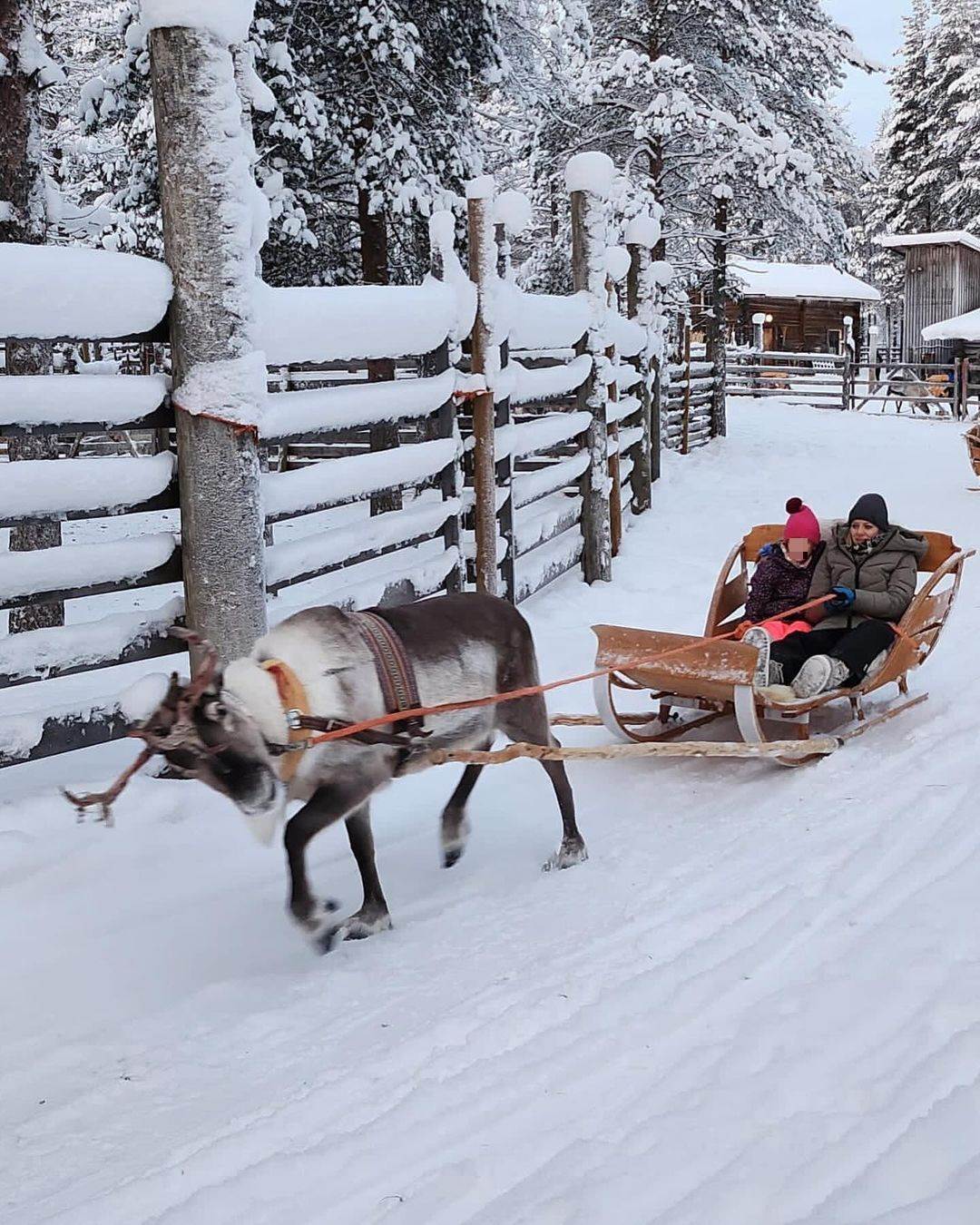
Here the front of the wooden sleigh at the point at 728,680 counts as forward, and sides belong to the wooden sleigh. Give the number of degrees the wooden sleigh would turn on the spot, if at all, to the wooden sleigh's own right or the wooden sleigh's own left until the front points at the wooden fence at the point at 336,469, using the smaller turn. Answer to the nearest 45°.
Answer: approximately 45° to the wooden sleigh's own right

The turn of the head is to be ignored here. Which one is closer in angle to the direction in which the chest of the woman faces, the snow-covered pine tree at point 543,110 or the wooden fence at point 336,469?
the wooden fence

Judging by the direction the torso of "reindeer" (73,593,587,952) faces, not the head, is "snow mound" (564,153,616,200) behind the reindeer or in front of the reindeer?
behind

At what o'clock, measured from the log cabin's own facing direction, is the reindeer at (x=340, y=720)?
The reindeer is roughly at 12 o'clock from the log cabin.

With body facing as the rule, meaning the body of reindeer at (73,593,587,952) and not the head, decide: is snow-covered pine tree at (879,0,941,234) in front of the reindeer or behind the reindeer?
behind

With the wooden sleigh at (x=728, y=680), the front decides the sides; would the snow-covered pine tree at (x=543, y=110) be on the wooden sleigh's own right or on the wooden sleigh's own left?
on the wooden sleigh's own right

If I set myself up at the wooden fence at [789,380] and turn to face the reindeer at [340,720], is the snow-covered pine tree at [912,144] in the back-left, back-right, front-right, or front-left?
back-left

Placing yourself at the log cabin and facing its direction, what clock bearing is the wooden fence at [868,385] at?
The wooden fence is roughly at 12 o'clock from the log cabin.

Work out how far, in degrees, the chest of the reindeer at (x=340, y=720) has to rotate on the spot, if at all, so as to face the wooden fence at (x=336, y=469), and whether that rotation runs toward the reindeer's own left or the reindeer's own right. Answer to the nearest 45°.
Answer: approximately 135° to the reindeer's own right

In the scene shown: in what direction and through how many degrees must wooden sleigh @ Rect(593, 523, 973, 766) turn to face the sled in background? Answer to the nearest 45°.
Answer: approximately 135° to its right

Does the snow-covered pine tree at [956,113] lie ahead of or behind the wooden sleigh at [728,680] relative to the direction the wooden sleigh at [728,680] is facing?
behind

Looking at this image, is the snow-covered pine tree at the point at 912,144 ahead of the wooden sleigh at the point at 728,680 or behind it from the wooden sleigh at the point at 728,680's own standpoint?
behind

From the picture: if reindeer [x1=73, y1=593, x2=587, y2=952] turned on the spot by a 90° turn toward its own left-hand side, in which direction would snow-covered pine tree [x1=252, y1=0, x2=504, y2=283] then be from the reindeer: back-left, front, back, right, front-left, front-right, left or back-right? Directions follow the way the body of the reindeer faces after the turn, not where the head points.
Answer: back-left
